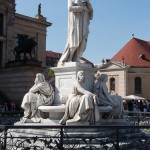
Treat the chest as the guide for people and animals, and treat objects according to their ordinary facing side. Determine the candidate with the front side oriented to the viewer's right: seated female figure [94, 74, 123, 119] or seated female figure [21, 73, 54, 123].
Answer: seated female figure [94, 74, 123, 119]

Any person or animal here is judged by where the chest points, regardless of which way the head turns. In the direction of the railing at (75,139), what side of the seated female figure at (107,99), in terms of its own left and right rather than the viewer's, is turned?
right

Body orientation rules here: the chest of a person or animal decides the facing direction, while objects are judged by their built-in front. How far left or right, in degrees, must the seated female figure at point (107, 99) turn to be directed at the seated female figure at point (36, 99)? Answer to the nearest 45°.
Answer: approximately 180°

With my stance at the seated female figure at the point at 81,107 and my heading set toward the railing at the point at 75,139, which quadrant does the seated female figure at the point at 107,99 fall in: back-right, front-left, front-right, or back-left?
back-left

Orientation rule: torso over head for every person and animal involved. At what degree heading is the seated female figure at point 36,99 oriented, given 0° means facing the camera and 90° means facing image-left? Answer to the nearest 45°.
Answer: approximately 45°

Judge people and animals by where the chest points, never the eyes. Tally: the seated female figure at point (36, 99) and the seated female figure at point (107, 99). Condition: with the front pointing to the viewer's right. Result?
1

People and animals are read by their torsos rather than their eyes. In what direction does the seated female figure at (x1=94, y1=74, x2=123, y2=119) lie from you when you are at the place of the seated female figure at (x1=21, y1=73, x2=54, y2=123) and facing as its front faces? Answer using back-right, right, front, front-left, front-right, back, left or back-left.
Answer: back-left

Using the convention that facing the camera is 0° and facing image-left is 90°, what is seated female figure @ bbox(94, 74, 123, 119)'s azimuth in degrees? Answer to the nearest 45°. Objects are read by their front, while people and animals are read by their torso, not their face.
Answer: approximately 270°

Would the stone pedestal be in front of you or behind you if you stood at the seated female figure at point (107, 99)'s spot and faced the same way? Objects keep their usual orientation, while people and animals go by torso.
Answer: behind
